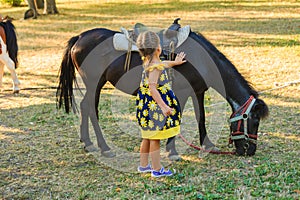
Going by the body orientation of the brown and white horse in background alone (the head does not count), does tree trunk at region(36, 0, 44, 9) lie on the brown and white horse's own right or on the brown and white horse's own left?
on the brown and white horse's own right

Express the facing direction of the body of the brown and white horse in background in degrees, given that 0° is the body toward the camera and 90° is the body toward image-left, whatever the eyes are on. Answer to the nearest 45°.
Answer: approximately 90°

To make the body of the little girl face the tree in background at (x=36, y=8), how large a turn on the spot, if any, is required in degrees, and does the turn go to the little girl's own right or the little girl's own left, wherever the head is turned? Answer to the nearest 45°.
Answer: approximately 90° to the little girl's own left

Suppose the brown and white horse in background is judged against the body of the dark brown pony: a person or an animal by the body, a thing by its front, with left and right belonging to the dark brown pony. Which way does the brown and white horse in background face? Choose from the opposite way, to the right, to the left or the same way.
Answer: the opposite way

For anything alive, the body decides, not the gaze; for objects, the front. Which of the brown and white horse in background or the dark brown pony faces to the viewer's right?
the dark brown pony

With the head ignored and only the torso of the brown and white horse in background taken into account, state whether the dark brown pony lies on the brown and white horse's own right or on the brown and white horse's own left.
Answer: on the brown and white horse's own left

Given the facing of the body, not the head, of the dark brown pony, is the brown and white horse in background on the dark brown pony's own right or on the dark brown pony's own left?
on the dark brown pony's own left

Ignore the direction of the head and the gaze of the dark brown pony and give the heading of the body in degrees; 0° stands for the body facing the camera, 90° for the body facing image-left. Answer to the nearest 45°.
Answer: approximately 270°

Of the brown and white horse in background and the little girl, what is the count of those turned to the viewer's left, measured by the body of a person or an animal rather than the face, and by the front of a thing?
1
